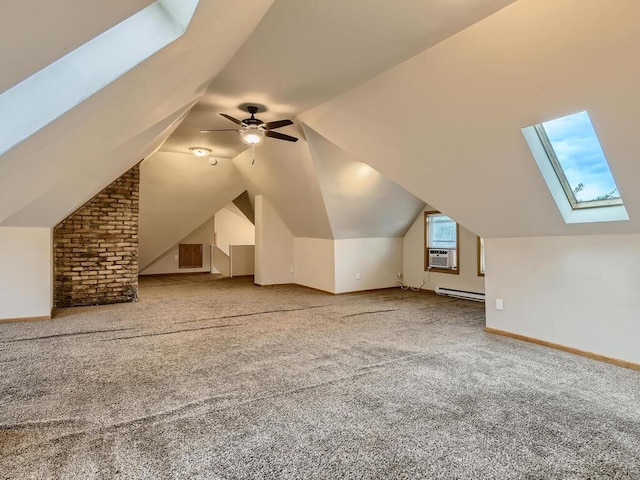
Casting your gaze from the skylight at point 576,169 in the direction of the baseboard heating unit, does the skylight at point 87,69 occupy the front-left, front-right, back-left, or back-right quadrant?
back-left

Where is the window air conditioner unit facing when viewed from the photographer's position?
facing the viewer and to the left of the viewer

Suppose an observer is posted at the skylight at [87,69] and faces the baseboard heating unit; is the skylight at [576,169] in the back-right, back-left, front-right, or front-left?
front-right

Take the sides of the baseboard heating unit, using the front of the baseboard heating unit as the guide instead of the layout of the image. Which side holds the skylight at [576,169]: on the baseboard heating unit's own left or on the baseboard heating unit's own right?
on the baseboard heating unit's own left

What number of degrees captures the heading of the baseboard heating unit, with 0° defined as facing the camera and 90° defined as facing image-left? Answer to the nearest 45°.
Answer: approximately 45°

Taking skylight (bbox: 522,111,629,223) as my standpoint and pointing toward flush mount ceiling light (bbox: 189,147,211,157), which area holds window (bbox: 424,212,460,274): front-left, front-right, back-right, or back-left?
front-right

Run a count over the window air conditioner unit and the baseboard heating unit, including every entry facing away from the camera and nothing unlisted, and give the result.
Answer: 0

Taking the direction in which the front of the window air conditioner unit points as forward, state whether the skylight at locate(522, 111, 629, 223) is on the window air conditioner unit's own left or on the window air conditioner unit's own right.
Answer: on the window air conditioner unit's own left
